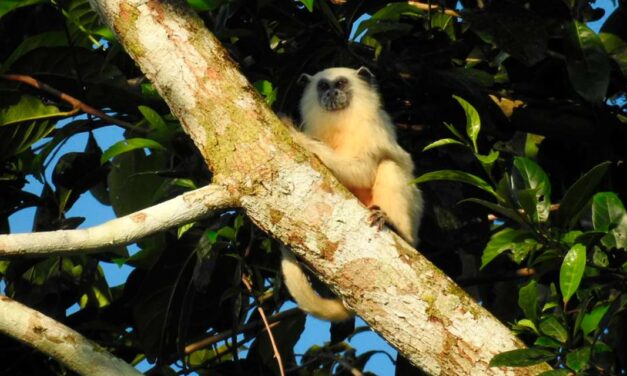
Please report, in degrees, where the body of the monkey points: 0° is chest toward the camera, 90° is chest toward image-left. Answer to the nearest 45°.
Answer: approximately 45°

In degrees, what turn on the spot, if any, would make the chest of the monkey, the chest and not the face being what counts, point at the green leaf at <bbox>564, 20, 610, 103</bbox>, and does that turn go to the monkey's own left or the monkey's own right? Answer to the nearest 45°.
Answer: approximately 135° to the monkey's own left

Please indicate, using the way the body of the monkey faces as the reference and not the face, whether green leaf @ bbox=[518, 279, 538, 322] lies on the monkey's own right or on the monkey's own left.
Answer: on the monkey's own left

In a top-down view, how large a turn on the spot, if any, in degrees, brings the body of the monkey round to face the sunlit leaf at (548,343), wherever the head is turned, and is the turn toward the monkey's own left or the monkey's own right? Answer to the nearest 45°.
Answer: approximately 45° to the monkey's own left

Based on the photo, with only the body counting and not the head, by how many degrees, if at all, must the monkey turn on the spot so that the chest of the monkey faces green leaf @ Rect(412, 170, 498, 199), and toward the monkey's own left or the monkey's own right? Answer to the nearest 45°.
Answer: approximately 45° to the monkey's own left

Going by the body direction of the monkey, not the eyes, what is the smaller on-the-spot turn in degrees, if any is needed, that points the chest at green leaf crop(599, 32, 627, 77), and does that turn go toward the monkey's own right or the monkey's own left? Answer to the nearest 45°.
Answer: approximately 135° to the monkey's own left
